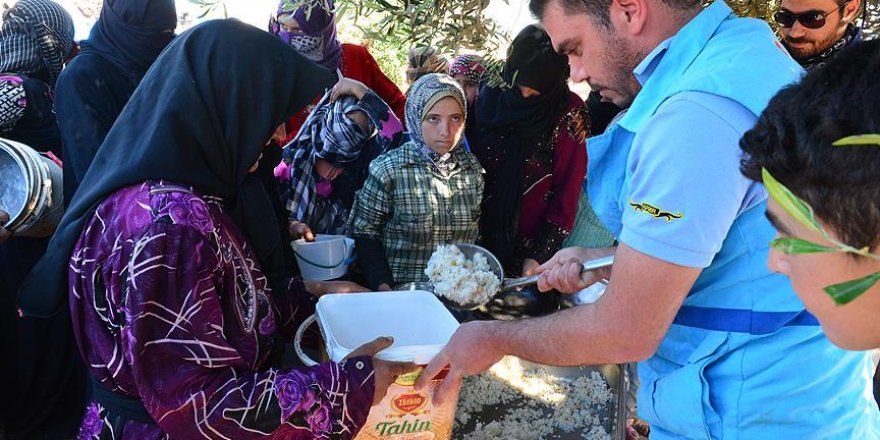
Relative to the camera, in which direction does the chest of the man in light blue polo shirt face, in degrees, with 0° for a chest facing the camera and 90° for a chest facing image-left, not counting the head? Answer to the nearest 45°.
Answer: approximately 90°

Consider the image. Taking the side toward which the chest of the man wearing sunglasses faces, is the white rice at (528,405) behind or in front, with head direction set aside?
in front

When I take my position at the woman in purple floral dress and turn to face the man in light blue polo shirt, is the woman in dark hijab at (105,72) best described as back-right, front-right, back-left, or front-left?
back-left

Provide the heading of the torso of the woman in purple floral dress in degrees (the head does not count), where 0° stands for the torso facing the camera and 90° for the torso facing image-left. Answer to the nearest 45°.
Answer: approximately 270°

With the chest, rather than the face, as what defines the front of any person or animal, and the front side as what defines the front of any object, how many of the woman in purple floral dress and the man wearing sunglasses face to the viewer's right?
1

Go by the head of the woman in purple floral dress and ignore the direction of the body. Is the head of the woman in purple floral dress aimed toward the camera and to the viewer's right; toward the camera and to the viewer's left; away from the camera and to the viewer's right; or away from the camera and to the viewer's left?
away from the camera and to the viewer's right
